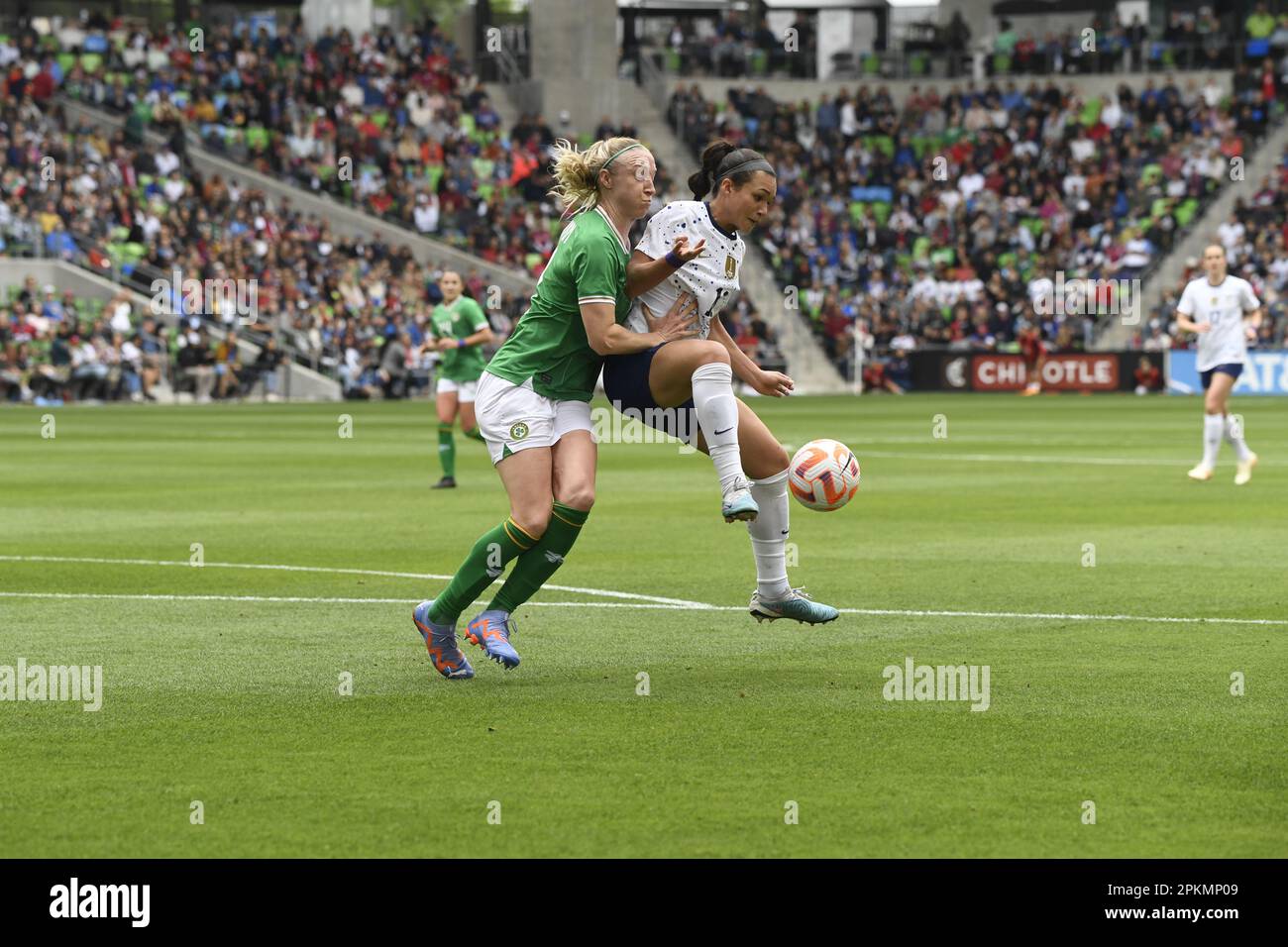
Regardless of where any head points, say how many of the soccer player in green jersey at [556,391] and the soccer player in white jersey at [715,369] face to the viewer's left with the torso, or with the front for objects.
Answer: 0

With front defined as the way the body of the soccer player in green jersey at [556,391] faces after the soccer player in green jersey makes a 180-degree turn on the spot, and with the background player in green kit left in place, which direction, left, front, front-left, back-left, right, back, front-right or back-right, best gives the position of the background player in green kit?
right

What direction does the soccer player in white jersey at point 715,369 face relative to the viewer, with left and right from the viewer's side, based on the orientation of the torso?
facing the viewer and to the right of the viewer

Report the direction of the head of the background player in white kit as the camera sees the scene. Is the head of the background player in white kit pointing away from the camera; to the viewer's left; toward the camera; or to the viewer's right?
toward the camera

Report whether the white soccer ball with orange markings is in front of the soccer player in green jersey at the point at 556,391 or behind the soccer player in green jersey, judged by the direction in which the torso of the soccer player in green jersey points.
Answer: in front

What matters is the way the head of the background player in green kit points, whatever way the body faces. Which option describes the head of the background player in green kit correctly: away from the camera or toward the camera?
toward the camera

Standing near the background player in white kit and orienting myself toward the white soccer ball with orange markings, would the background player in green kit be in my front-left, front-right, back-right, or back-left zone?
front-right

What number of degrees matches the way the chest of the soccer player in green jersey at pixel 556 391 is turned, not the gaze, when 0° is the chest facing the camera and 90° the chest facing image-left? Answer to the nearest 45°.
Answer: approximately 270°

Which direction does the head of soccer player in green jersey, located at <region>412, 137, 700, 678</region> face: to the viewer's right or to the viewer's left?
to the viewer's right
